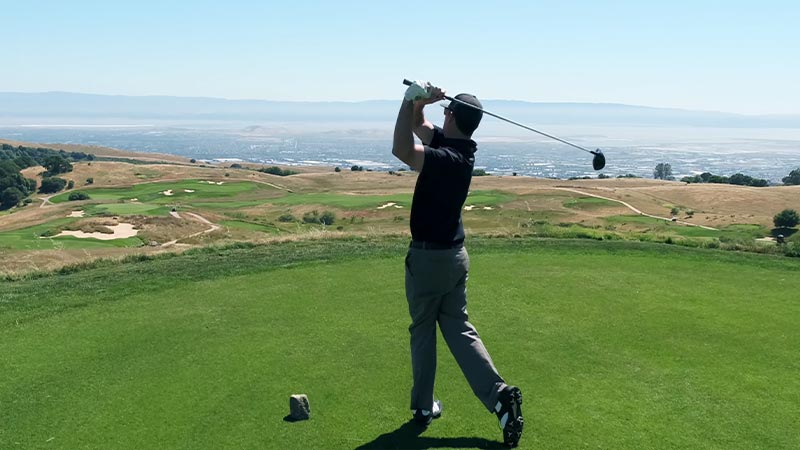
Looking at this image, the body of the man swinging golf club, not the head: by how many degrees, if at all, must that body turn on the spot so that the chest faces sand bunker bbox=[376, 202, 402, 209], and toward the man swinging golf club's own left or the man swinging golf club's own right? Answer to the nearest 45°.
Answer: approximately 45° to the man swinging golf club's own right

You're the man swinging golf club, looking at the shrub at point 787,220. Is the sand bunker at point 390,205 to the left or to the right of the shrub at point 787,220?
left

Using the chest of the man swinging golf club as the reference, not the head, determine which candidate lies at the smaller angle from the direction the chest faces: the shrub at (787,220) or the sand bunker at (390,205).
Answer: the sand bunker

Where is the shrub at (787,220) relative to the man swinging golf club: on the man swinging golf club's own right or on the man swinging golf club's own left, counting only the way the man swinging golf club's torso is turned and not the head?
on the man swinging golf club's own right

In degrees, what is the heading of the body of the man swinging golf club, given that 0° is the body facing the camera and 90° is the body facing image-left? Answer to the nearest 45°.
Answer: approximately 135°

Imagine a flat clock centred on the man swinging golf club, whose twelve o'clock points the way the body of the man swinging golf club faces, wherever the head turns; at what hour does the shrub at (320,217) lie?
The shrub is roughly at 1 o'clock from the man swinging golf club.

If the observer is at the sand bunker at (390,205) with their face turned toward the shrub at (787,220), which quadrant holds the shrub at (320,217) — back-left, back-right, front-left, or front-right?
back-right
